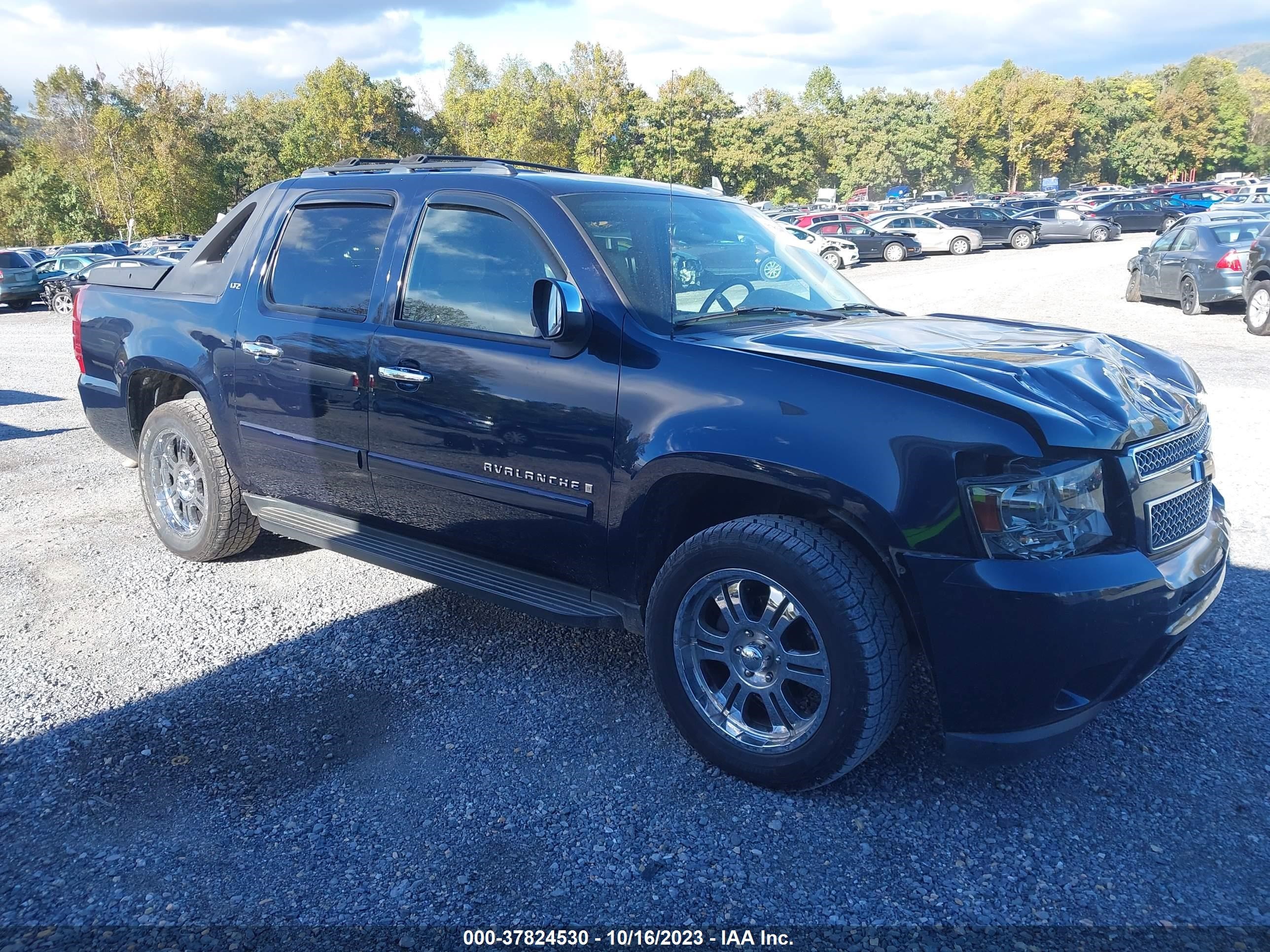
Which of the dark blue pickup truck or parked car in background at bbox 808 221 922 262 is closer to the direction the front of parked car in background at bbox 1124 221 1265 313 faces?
the parked car in background

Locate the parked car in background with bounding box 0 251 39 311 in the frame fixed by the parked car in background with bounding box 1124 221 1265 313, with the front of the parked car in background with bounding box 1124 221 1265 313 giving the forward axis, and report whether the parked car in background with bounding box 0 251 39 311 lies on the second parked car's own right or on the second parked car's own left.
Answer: on the second parked car's own left

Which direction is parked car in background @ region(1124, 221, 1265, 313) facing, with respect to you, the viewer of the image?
facing away from the viewer and to the left of the viewer

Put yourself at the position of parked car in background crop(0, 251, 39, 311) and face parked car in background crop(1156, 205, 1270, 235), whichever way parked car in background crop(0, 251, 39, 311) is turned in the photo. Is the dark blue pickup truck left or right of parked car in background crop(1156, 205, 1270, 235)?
right

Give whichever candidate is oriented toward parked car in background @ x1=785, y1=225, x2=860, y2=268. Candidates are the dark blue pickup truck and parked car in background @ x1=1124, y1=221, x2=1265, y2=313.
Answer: parked car in background @ x1=1124, y1=221, x2=1265, y2=313

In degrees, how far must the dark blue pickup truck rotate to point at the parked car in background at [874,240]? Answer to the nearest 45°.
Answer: approximately 135° to its left

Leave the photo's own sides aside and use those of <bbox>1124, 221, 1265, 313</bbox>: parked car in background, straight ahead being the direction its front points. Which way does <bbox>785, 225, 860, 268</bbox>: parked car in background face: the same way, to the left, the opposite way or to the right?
the opposite way

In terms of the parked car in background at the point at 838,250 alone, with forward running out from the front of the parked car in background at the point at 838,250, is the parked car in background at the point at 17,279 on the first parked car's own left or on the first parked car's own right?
on the first parked car's own right
